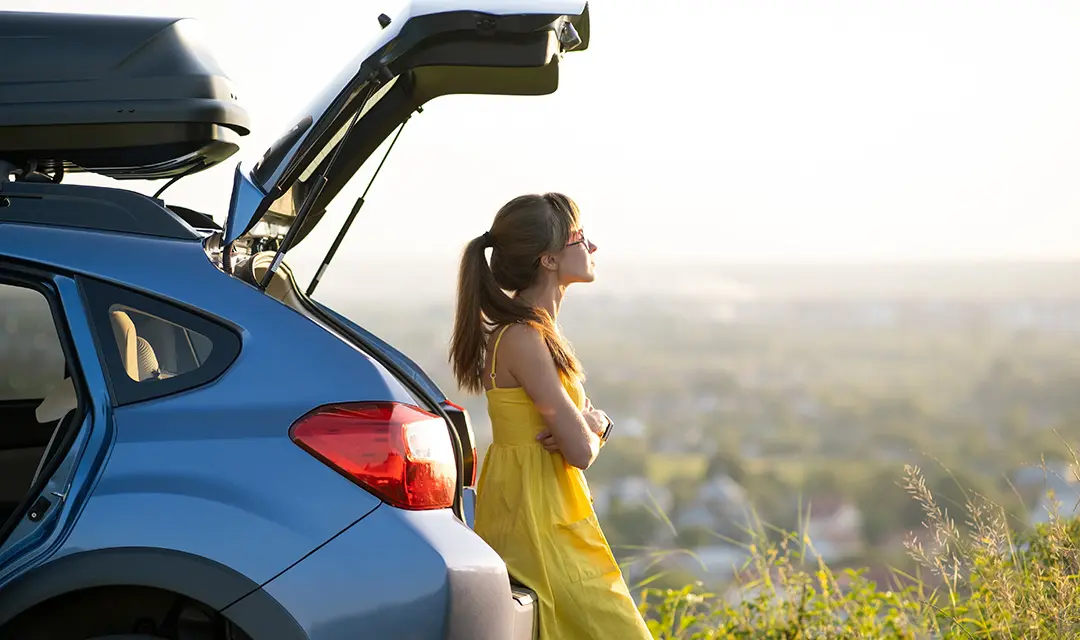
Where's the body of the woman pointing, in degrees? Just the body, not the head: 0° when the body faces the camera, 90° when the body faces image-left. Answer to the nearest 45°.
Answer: approximately 270°

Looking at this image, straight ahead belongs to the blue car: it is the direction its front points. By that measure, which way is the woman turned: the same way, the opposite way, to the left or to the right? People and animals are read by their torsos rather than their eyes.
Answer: the opposite way

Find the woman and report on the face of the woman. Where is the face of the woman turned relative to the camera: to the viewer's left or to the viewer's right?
to the viewer's right

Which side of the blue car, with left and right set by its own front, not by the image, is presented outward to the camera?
left

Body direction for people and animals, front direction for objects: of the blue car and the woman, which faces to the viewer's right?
the woman

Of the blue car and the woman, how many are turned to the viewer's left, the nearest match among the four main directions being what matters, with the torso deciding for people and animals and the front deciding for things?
1
